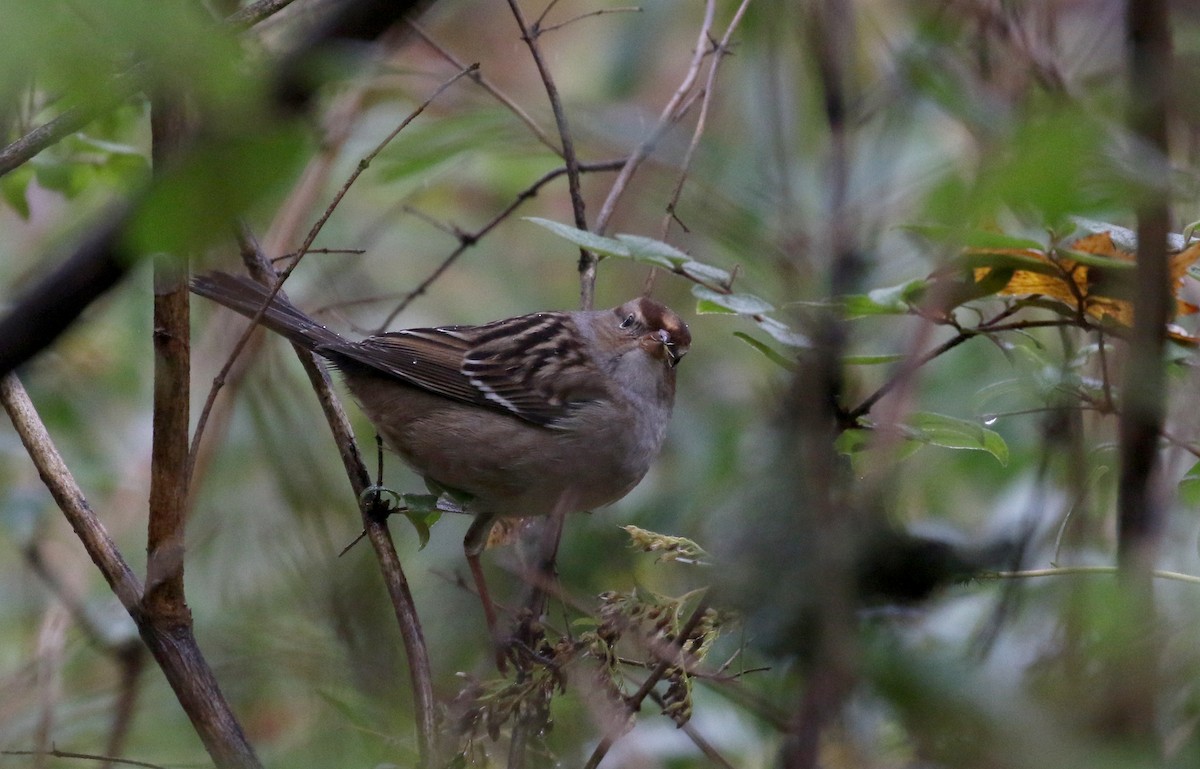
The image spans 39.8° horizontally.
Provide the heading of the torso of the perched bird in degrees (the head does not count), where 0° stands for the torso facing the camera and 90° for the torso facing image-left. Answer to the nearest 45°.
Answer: approximately 270°

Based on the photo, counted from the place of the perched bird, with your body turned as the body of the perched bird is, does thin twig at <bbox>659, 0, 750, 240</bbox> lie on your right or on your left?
on your left
